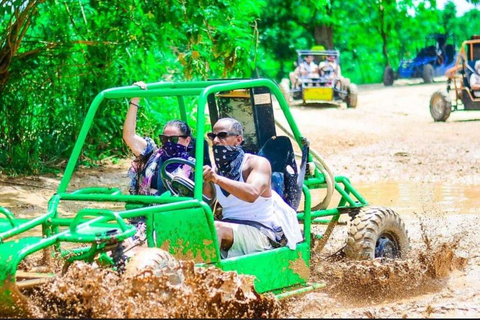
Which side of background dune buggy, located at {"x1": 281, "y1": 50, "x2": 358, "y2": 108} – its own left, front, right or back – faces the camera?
front

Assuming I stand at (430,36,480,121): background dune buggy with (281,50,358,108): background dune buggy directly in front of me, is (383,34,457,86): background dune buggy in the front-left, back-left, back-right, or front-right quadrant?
front-right

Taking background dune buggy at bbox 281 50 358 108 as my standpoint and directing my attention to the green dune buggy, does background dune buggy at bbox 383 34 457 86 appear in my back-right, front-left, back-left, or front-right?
back-left

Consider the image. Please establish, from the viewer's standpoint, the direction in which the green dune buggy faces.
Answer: facing the viewer and to the left of the viewer

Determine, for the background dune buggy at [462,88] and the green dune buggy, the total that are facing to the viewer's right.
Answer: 0

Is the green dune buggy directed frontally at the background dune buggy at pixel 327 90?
no

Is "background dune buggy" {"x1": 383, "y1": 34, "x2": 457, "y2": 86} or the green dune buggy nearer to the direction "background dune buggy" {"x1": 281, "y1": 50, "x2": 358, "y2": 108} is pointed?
the green dune buggy

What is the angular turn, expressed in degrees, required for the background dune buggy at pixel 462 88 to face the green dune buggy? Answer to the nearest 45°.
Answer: approximately 45° to its left

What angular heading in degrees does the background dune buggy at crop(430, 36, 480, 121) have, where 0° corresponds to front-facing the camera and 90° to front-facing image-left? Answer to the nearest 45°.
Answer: approximately 45°

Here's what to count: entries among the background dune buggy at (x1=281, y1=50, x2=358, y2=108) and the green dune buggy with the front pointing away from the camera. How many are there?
0

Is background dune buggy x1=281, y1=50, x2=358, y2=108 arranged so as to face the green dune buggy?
yes

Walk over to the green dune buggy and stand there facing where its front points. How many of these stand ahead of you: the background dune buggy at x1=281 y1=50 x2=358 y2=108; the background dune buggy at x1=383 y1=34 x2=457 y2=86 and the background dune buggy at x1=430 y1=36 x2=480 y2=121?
0

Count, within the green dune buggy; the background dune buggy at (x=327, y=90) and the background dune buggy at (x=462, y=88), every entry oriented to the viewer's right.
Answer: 0

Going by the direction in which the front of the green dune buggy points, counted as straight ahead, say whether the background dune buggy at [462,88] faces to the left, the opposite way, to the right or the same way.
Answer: the same way

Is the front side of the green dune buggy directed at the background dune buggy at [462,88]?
no

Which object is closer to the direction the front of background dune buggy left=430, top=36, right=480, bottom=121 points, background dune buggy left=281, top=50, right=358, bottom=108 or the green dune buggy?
the green dune buggy

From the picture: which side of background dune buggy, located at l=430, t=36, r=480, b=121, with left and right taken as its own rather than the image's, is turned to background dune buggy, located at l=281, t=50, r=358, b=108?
right
